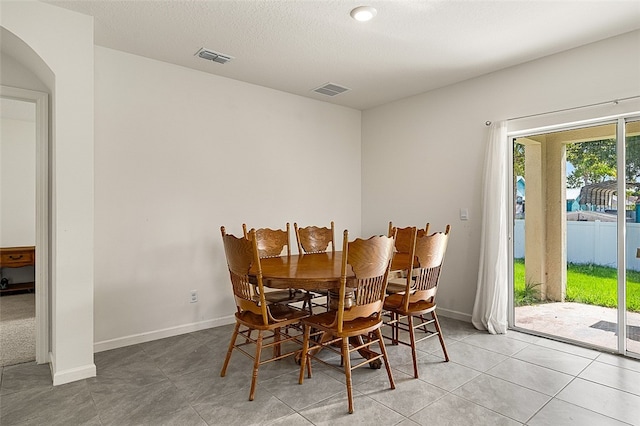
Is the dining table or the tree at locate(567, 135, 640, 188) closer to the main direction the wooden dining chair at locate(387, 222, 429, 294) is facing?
the dining table

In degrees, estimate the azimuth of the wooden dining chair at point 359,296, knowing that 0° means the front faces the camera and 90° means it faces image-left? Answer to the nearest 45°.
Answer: approximately 135°

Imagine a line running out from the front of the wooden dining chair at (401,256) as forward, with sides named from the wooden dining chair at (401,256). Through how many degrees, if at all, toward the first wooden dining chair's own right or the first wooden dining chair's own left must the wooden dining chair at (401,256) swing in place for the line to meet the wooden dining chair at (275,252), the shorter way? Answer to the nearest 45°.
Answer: approximately 45° to the first wooden dining chair's own right

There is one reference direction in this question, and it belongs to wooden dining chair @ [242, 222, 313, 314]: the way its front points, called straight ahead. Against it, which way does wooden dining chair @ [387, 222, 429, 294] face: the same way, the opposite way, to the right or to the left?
to the right

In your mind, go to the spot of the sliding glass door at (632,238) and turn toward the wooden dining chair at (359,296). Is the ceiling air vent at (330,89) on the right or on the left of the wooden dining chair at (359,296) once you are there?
right

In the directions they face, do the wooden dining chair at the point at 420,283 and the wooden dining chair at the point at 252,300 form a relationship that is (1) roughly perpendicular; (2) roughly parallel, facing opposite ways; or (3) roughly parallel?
roughly perpendicular

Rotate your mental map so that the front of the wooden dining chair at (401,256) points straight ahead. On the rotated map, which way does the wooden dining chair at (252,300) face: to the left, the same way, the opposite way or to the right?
the opposite way

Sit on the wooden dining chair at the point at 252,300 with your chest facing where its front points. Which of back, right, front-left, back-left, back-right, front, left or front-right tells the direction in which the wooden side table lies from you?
left

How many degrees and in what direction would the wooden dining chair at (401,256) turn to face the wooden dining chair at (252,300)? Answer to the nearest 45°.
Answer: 0° — it already faces it

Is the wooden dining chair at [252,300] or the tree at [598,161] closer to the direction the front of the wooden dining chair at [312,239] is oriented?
the wooden dining chair
